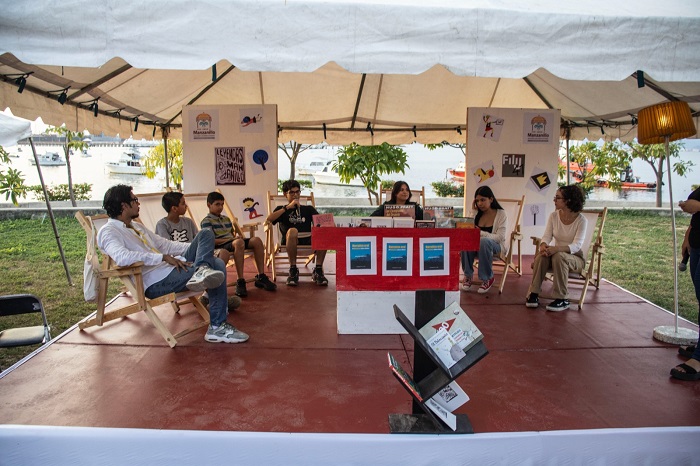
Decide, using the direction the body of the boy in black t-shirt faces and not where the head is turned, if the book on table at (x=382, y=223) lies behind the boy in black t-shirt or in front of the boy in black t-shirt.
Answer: in front

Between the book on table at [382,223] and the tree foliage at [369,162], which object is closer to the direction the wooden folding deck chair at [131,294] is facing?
the book on table

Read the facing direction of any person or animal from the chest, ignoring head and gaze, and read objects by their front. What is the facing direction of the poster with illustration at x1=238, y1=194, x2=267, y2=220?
toward the camera

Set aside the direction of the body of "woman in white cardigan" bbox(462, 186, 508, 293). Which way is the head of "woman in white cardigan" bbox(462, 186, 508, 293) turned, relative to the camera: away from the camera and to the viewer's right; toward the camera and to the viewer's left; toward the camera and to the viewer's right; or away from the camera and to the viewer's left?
toward the camera and to the viewer's left

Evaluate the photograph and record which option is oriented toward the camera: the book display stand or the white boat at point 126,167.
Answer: the book display stand

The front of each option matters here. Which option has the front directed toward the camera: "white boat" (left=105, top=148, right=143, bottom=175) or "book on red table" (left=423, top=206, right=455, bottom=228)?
the book on red table

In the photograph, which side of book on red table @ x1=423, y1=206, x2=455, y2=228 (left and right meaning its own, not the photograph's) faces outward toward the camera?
front

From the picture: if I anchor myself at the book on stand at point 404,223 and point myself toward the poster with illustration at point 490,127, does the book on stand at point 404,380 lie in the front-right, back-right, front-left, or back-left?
back-right

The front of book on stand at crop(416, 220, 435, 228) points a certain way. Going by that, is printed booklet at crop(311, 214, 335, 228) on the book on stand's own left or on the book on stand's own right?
on the book on stand's own right

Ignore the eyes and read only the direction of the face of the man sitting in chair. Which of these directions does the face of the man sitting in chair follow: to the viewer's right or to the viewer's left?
to the viewer's right

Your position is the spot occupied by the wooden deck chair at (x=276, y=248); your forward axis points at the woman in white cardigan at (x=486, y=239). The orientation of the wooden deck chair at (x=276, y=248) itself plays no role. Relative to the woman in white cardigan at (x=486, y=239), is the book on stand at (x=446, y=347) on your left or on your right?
right

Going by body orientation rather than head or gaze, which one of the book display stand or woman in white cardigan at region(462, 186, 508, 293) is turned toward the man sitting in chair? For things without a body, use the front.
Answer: the woman in white cardigan

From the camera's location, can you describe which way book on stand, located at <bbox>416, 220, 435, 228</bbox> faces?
facing the viewer

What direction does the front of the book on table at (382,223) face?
toward the camera
